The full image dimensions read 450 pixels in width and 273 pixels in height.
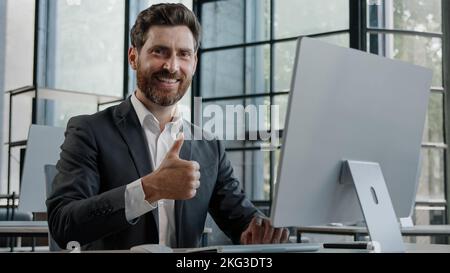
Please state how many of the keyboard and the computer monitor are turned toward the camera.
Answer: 0

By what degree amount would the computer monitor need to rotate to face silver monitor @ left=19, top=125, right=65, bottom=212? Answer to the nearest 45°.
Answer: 0° — it already faces it

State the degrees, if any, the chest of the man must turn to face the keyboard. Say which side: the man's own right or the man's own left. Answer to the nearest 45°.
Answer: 0° — they already face it

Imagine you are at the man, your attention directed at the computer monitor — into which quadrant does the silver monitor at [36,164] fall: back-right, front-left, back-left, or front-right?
back-left

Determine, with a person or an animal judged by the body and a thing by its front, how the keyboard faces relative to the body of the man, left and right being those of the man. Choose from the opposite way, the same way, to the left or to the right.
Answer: the opposite way

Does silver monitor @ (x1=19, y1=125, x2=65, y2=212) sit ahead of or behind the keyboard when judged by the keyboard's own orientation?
ahead

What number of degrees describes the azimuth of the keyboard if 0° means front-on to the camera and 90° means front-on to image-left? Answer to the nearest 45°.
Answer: approximately 135°

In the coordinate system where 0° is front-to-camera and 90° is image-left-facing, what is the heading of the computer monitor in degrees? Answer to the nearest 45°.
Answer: approximately 135°

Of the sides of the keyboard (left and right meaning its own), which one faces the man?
front
